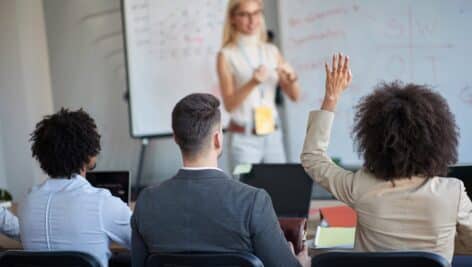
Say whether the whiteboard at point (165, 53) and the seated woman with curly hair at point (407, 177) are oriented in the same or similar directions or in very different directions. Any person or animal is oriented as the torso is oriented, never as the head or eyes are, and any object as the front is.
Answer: very different directions

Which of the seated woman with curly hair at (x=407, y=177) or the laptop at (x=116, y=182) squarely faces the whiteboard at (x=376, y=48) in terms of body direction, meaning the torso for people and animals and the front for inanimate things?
the seated woman with curly hair

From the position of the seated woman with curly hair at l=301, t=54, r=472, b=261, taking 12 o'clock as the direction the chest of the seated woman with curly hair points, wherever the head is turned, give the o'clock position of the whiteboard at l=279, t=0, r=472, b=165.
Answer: The whiteboard is roughly at 12 o'clock from the seated woman with curly hair.

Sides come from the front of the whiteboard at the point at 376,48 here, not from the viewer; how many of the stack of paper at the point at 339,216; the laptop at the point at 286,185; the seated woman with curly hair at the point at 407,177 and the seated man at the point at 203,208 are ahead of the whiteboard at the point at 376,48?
4

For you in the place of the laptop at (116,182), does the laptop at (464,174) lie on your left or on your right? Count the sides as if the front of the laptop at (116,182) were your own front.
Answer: on your left

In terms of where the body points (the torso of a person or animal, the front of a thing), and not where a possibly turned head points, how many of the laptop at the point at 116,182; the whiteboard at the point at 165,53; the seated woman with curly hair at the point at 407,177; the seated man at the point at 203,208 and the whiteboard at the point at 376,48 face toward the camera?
3

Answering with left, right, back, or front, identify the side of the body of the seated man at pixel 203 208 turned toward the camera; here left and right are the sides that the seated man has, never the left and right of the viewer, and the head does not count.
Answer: back

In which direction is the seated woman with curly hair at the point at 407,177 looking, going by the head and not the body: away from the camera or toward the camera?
away from the camera

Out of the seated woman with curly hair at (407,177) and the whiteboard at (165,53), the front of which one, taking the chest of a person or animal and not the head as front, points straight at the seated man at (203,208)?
the whiteboard

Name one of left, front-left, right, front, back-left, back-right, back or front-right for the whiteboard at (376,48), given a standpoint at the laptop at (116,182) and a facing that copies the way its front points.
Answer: back-left

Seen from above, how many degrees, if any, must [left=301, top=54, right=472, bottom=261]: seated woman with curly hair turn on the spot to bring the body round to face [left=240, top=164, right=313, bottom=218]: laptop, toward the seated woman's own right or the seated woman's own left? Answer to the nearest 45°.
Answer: approximately 45° to the seated woman's own left

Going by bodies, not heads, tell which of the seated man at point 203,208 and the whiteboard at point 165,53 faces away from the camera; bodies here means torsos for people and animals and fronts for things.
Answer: the seated man

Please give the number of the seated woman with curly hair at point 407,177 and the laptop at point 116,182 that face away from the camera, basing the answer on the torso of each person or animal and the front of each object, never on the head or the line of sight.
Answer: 1

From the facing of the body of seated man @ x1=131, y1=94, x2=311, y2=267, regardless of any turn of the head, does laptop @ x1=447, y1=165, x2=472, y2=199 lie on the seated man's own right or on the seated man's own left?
on the seated man's own right
